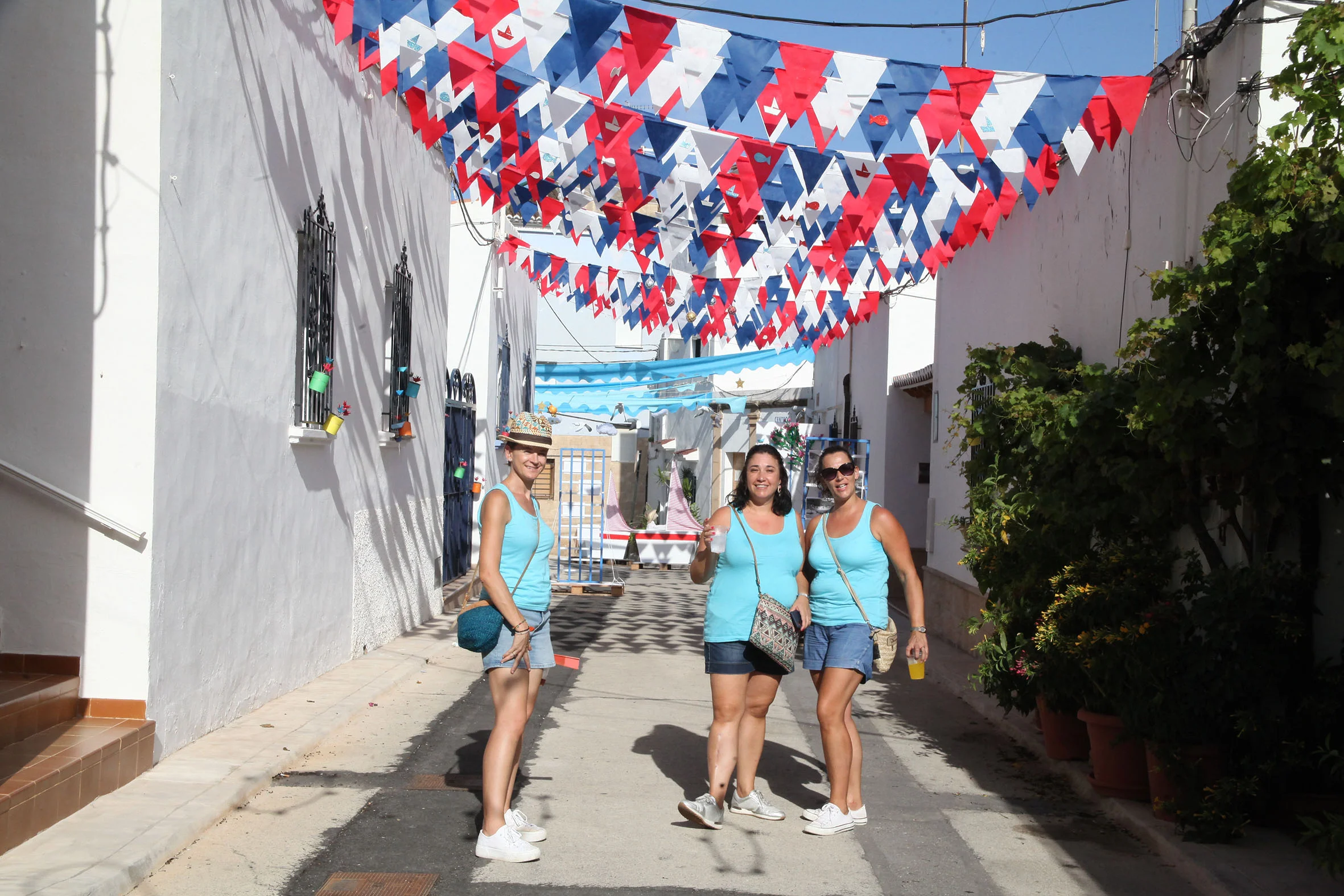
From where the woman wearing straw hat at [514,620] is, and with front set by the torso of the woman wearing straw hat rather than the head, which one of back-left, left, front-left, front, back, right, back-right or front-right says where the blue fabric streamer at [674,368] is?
back-left

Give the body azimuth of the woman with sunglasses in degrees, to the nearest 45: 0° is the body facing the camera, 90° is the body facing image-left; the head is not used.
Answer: approximately 45°

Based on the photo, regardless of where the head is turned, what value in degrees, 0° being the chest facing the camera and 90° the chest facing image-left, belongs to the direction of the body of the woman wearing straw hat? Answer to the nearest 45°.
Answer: approximately 315°

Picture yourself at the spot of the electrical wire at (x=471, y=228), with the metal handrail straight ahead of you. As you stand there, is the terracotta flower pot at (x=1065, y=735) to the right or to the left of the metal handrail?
left

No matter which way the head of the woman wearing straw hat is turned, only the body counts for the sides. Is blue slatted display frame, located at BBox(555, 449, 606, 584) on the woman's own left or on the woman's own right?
on the woman's own left

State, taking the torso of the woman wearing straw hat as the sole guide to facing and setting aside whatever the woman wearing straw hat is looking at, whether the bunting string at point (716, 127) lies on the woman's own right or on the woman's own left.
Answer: on the woman's own left

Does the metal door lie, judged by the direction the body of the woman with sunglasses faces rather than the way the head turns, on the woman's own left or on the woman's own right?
on the woman's own right

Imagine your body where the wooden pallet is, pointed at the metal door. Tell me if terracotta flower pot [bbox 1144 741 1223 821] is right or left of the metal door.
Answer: left

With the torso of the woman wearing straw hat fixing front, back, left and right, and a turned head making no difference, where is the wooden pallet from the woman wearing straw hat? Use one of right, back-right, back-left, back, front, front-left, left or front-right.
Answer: back-left
